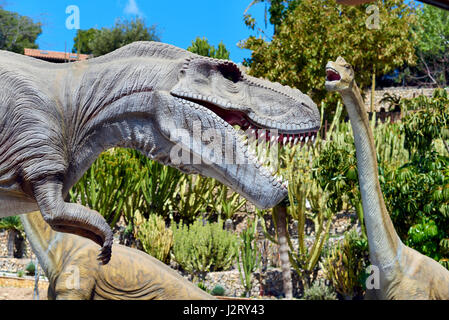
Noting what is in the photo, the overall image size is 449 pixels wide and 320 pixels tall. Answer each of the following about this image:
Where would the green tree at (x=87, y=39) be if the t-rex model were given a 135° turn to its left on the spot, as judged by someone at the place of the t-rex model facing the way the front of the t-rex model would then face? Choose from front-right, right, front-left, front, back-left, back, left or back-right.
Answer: front-right

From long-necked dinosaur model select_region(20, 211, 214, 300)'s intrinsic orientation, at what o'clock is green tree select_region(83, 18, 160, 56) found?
The green tree is roughly at 3 o'clock from the long-necked dinosaur model.

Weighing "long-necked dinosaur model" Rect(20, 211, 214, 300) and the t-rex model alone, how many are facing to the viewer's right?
1

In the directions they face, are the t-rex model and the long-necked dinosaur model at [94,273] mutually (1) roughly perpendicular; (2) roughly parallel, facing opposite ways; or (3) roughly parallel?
roughly parallel, facing opposite ways

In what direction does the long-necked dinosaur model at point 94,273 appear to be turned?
to the viewer's left

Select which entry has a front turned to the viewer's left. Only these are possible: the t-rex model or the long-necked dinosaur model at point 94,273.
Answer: the long-necked dinosaur model

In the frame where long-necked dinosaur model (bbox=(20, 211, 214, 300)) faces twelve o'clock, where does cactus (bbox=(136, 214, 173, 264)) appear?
The cactus is roughly at 3 o'clock from the long-necked dinosaur model.

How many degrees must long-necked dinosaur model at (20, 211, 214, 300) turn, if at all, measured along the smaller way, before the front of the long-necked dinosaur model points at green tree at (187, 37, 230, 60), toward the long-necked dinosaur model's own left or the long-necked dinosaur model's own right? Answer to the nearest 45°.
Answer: approximately 90° to the long-necked dinosaur model's own right

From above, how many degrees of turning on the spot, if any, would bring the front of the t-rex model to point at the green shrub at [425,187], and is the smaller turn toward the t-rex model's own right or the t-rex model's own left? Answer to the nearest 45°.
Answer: approximately 45° to the t-rex model's own left

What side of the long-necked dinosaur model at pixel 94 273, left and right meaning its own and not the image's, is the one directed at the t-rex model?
left

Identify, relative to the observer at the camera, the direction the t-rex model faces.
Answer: facing to the right of the viewer
